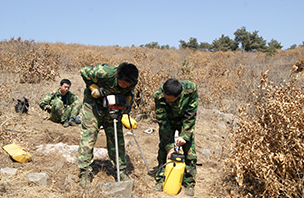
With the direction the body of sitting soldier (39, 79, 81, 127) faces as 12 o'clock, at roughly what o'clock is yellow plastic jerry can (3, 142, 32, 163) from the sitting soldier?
The yellow plastic jerry can is roughly at 2 o'clock from the sitting soldier.

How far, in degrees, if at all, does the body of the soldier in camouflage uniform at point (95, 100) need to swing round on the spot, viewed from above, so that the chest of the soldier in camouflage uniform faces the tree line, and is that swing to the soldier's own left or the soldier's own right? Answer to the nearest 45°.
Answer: approximately 90° to the soldier's own left

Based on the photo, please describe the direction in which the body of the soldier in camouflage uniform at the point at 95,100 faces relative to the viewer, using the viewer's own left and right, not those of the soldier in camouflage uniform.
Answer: facing the viewer and to the right of the viewer

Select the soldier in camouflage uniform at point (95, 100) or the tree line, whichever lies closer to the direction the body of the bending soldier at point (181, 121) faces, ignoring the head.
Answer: the soldier in camouflage uniform

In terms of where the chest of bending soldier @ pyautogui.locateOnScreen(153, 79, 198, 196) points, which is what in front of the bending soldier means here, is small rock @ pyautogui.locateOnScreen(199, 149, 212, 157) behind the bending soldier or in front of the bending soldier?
behind

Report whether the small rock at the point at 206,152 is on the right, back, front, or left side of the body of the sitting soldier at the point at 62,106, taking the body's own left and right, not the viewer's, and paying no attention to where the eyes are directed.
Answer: front

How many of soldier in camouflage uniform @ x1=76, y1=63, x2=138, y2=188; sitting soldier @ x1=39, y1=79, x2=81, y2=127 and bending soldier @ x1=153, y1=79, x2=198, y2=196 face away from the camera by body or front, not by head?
0

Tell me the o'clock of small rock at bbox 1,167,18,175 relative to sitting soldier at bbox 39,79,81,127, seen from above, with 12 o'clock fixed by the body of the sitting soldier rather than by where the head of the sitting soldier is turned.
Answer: The small rock is roughly at 2 o'clock from the sitting soldier.

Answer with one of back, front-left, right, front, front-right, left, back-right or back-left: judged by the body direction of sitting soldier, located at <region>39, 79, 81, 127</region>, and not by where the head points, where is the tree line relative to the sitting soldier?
left

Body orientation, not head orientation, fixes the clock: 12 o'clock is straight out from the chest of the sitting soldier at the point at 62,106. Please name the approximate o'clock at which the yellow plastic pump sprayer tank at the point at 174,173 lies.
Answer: The yellow plastic pump sprayer tank is roughly at 1 o'clock from the sitting soldier.

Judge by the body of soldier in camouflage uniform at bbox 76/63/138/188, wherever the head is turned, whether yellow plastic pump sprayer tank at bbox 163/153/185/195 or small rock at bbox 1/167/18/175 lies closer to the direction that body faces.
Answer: the yellow plastic pump sprayer tank
